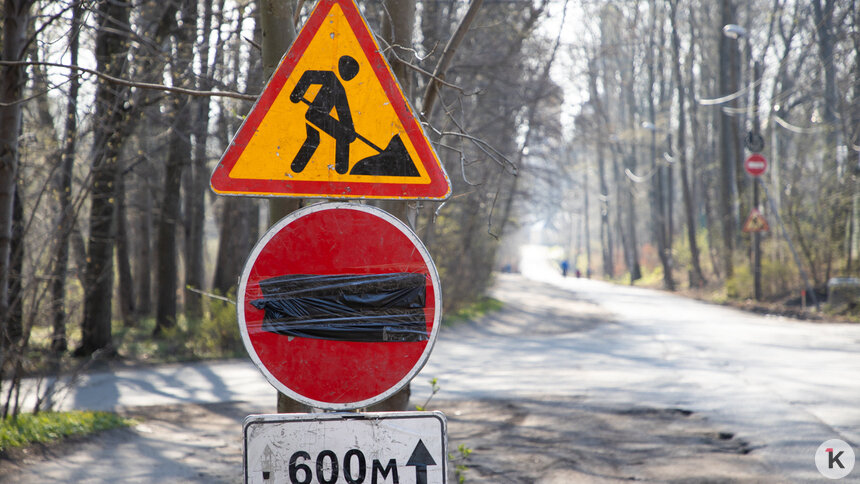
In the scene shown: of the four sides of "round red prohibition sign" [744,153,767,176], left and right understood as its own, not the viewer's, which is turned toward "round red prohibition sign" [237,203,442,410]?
front

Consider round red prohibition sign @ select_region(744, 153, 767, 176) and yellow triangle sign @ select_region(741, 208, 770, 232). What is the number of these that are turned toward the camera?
2

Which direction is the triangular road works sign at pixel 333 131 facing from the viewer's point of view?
toward the camera

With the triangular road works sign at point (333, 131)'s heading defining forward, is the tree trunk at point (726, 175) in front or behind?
behind

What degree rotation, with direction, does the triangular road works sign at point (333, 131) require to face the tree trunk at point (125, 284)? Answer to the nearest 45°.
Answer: approximately 180°

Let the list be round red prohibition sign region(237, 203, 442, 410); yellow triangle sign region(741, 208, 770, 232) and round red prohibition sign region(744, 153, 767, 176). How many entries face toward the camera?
3

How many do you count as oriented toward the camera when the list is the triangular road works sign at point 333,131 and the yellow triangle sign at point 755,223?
2

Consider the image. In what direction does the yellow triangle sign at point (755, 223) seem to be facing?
toward the camera

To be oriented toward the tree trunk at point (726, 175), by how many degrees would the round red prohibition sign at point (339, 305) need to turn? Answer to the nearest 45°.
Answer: approximately 135° to its left

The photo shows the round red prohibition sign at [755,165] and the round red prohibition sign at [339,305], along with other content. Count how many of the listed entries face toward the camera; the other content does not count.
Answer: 2

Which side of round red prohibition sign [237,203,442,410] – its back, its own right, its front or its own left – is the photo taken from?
front

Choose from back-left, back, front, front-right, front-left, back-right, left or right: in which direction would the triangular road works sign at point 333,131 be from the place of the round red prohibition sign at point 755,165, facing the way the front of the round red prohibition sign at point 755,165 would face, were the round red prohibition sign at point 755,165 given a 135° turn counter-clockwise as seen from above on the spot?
back-right
